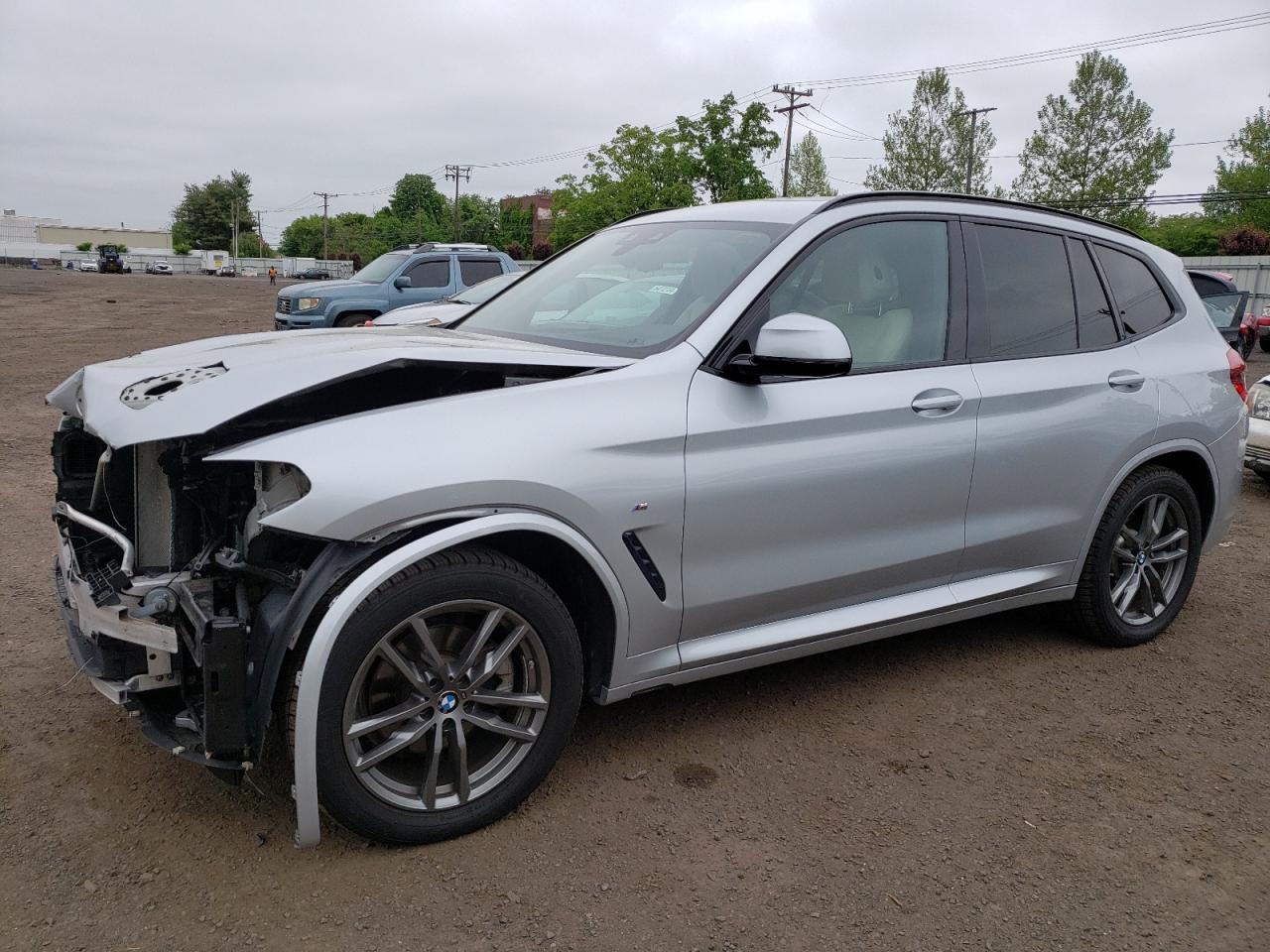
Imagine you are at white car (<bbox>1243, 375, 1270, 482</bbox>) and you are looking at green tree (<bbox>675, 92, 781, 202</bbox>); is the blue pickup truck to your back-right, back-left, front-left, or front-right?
front-left

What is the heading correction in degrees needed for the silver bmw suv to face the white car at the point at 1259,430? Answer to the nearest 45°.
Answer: approximately 180°

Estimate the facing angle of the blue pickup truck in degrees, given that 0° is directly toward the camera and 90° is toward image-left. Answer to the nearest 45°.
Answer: approximately 45°

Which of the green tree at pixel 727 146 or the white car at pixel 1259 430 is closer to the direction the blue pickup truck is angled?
the white car

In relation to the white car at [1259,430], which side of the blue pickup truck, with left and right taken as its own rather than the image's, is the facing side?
left

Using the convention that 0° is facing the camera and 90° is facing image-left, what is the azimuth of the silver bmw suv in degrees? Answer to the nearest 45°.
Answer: approximately 45°

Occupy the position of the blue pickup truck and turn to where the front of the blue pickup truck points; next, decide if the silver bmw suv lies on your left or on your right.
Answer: on your left

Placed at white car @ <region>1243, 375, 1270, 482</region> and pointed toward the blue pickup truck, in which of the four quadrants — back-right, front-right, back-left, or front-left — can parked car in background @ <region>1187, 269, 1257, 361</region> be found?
front-right

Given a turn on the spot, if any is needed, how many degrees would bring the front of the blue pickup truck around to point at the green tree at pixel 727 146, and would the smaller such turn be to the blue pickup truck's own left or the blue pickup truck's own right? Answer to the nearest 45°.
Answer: approximately 180°

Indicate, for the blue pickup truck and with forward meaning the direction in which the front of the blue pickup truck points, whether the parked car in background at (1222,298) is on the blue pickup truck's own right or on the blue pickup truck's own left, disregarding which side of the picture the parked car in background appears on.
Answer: on the blue pickup truck's own left

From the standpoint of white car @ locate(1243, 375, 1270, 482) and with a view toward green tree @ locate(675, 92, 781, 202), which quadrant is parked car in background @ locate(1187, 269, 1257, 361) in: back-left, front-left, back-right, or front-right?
front-right

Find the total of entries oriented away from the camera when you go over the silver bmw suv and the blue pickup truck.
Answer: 0

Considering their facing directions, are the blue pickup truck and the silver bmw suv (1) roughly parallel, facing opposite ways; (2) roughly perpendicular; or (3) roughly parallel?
roughly parallel

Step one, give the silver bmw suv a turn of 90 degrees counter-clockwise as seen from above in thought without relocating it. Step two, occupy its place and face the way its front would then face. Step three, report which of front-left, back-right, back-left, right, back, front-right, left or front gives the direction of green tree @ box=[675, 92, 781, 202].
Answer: back-left
